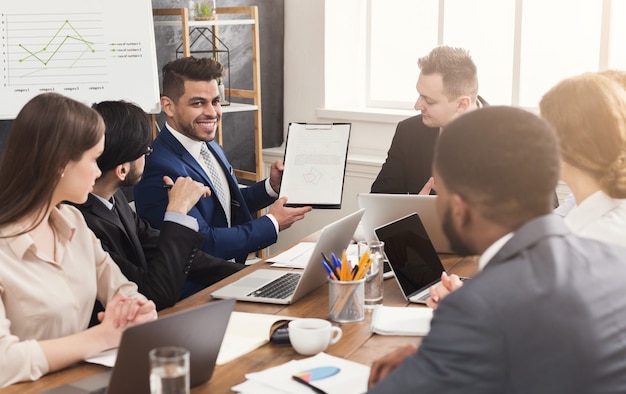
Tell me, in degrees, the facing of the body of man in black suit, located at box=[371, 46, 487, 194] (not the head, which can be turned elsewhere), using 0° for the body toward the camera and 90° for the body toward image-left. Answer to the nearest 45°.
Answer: approximately 45°

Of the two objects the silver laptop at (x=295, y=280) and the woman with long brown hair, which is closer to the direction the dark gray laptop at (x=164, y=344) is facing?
the woman with long brown hair

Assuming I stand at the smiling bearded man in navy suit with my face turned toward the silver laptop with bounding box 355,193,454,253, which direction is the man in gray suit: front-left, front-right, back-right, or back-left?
front-right

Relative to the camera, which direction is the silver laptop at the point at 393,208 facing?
away from the camera

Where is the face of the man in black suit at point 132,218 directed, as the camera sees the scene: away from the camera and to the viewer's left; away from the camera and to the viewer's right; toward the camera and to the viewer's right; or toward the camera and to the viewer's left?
away from the camera and to the viewer's right

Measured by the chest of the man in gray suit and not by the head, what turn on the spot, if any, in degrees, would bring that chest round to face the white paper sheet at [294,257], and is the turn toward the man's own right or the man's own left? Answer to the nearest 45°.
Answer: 0° — they already face it

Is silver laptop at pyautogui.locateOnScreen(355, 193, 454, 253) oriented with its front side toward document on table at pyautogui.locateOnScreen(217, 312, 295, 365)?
no

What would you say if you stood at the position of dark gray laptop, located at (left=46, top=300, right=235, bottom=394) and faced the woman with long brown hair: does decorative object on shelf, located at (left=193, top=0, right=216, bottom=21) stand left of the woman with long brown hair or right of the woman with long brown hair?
right

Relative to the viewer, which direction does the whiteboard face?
toward the camera

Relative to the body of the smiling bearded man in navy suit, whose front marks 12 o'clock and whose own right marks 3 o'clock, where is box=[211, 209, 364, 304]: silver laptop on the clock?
The silver laptop is roughly at 1 o'clock from the smiling bearded man in navy suit.

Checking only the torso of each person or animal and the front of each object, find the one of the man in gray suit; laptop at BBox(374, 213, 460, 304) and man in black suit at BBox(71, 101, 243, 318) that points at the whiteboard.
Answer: the man in gray suit

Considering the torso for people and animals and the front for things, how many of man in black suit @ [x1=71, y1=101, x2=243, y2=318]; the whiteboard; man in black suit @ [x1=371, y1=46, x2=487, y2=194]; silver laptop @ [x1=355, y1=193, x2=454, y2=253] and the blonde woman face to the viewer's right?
1

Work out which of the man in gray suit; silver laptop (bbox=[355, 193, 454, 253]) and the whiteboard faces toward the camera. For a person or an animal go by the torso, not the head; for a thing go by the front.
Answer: the whiteboard

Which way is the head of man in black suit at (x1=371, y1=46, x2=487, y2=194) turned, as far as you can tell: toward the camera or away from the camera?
toward the camera

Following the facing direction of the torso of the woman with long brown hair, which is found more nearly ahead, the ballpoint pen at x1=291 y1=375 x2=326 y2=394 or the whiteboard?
the ballpoint pen

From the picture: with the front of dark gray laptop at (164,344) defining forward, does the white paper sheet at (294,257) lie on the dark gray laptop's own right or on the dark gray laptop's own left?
on the dark gray laptop's own right

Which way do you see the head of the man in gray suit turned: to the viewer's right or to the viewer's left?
to the viewer's left

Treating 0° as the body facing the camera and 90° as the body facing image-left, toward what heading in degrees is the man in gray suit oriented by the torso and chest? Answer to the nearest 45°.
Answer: approximately 135°

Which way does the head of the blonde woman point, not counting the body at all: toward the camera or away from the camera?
away from the camera

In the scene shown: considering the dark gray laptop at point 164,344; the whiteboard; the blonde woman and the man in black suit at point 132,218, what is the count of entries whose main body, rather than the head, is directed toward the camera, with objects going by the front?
1

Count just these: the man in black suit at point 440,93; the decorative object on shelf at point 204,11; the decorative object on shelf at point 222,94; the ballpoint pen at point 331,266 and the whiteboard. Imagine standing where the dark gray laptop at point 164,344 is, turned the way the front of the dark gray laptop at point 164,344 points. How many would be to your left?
0

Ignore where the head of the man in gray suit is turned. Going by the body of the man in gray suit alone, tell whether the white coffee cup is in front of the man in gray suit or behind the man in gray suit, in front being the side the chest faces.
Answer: in front
